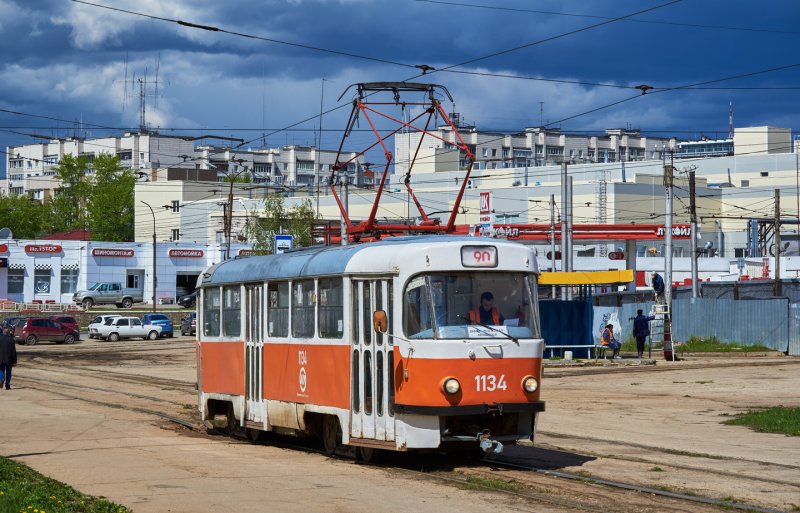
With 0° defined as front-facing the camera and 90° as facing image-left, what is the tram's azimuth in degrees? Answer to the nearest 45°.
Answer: approximately 315°

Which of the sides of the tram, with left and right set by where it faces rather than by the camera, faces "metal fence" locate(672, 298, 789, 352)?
left

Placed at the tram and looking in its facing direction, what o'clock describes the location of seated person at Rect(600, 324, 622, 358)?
The seated person is roughly at 8 o'clock from the tram.

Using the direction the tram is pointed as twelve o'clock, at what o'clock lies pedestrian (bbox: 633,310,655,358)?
The pedestrian is roughly at 8 o'clock from the tram.

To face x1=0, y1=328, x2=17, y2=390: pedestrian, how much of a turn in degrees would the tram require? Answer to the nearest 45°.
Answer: approximately 180°
